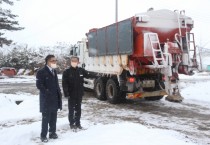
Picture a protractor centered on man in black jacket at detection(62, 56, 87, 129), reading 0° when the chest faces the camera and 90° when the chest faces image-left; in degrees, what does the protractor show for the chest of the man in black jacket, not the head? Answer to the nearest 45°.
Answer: approximately 0°

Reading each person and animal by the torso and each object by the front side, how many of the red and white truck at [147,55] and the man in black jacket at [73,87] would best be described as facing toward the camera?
1

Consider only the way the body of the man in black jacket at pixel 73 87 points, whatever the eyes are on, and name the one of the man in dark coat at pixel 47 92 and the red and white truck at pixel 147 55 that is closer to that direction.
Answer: the man in dark coat

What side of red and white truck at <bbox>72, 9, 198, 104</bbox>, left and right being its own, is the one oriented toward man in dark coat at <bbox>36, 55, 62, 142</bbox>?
left

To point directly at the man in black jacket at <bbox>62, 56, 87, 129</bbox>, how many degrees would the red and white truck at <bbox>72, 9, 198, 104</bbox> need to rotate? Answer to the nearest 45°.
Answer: approximately 90° to its left

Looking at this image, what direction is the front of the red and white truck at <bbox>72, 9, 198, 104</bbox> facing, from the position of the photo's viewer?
facing away from the viewer and to the left of the viewer

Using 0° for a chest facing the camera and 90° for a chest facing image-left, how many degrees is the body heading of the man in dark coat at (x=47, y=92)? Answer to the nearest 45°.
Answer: approximately 315°

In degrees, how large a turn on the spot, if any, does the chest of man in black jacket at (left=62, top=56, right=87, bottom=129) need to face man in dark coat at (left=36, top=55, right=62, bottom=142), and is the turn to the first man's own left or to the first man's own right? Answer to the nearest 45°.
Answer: approximately 45° to the first man's own right
